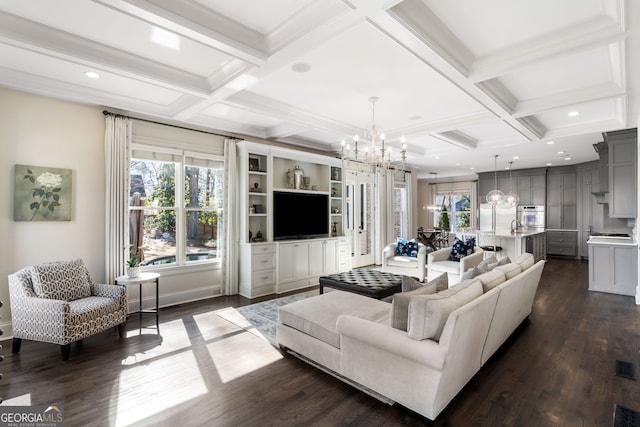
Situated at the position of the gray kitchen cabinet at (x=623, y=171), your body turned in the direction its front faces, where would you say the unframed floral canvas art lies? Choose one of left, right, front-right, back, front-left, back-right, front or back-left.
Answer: front-left

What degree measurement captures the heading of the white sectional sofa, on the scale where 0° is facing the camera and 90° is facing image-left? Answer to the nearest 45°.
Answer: approximately 135°

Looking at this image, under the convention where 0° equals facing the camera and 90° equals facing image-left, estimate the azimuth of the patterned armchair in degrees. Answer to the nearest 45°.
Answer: approximately 315°

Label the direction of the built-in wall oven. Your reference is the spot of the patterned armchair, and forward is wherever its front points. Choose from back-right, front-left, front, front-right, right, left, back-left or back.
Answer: front-left

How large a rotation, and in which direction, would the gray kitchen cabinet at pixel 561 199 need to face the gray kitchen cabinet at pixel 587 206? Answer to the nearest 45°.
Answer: approximately 90° to its left

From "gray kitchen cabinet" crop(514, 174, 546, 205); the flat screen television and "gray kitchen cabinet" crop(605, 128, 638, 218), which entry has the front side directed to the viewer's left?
"gray kitchen cabinet" crop(605, 128, 638, 218)

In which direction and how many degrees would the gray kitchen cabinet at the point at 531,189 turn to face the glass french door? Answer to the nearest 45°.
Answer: approximately 45° to its right

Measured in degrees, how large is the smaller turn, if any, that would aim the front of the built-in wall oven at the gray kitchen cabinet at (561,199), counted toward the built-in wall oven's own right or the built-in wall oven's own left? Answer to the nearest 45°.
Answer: approximately 90° to the built-in wall oven's own left

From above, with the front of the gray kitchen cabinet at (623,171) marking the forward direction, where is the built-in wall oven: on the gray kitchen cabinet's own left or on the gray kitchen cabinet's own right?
on the gray kitchen cabinet's own right

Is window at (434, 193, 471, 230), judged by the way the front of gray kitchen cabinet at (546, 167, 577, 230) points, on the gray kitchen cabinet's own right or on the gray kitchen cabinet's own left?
on the gray kitchen cabinet's own right

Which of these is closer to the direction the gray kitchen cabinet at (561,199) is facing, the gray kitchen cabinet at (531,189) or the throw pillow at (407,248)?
the throw pillow
